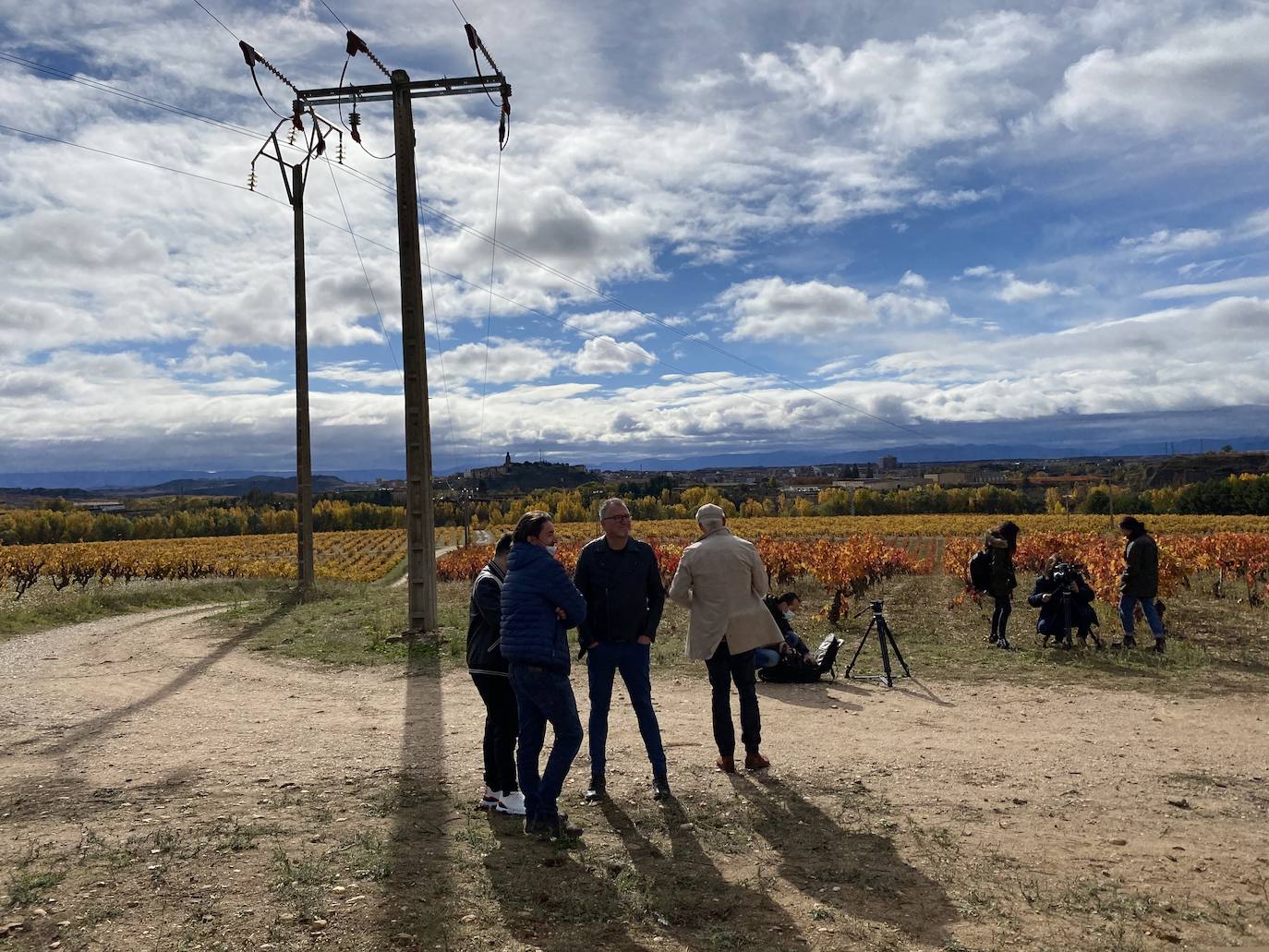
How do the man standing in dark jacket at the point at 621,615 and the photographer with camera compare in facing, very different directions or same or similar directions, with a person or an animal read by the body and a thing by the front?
same or similar directions

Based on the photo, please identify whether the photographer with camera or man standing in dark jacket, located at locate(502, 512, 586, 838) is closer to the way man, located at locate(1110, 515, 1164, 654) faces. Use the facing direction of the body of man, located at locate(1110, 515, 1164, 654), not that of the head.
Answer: the photographer with camera

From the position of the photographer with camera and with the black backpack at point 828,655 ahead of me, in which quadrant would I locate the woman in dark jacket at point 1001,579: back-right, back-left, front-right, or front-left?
front-right

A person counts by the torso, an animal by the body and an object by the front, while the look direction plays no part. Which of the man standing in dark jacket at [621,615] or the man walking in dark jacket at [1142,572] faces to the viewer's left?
the man walking in dark jacket at [1142,572]

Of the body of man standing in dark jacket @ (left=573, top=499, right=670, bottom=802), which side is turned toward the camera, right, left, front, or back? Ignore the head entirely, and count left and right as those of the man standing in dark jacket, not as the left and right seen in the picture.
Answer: front

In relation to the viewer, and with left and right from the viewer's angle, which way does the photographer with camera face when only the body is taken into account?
facing the viewer

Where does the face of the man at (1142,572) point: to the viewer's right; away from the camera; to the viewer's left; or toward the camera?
to the viewer's left

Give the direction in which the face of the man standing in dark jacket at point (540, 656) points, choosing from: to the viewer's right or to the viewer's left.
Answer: to the viewer's right

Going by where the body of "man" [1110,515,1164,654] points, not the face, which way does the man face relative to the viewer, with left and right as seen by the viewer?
facing to the left of the viewer
